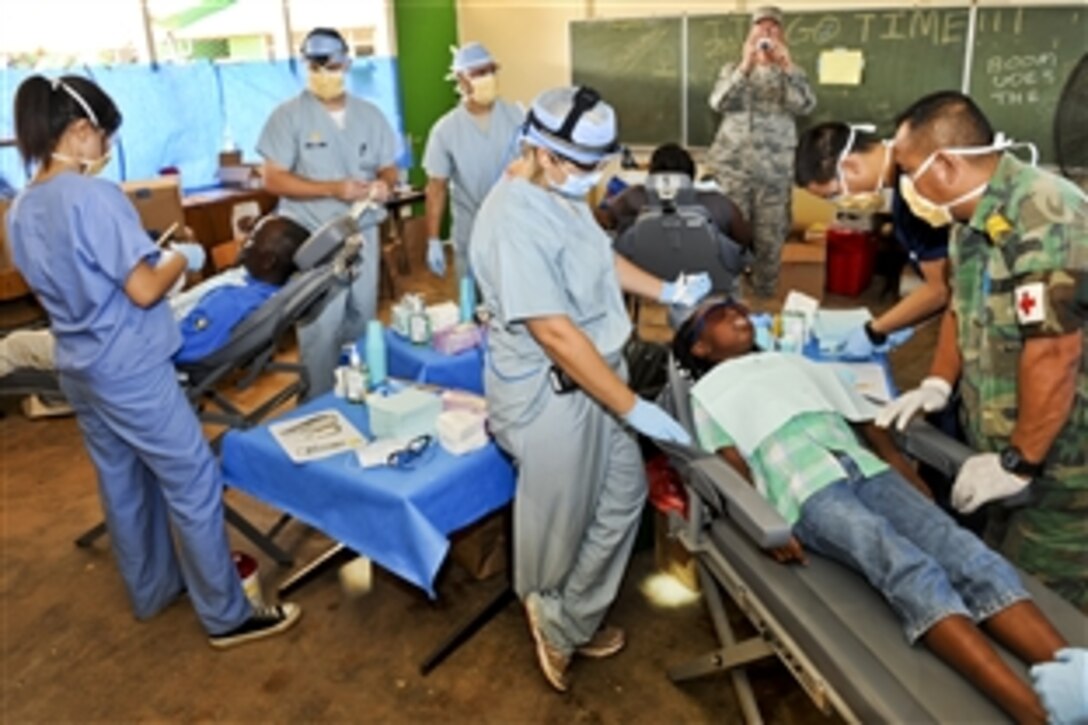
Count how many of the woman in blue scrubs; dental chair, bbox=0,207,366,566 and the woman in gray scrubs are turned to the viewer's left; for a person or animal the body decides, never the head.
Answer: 1

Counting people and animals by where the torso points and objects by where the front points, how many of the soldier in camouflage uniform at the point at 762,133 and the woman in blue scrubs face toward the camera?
1

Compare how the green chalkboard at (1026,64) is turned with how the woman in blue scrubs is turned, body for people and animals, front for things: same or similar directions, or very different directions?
very different directions

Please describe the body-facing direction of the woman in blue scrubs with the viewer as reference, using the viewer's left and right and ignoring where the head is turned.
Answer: facing away from the viewer and to the right of the viewer

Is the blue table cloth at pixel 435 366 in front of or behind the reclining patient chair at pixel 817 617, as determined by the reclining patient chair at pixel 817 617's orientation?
behind

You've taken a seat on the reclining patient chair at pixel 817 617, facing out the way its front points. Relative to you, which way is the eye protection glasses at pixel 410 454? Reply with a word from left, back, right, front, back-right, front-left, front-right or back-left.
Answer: back-right

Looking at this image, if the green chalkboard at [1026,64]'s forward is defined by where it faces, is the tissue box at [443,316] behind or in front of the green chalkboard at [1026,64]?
in front

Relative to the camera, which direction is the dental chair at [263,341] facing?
to the viewer's left

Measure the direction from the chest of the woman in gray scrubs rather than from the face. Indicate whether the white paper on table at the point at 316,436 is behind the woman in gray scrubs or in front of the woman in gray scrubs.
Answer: behind

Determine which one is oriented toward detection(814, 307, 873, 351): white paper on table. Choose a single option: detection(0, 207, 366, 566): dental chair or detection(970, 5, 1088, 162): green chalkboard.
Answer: the green chalkboard

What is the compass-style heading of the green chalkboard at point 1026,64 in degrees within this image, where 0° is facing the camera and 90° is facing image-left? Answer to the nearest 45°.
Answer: approximately 0°

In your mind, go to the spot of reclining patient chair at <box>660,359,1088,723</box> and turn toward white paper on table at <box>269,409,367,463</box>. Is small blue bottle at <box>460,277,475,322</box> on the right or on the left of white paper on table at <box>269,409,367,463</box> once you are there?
right

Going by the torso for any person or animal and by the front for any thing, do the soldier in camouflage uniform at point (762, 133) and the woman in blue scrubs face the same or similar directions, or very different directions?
very different directions

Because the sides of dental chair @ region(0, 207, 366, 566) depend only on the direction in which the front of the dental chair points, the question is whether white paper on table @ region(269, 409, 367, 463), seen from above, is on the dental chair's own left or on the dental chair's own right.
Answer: on the dental chair's own left

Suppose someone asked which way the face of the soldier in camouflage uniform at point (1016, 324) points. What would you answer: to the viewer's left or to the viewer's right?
to the viewer's left

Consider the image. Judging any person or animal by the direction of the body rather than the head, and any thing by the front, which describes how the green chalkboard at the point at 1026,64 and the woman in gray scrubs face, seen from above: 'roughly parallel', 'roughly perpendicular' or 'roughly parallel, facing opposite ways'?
roughly perpendicular
